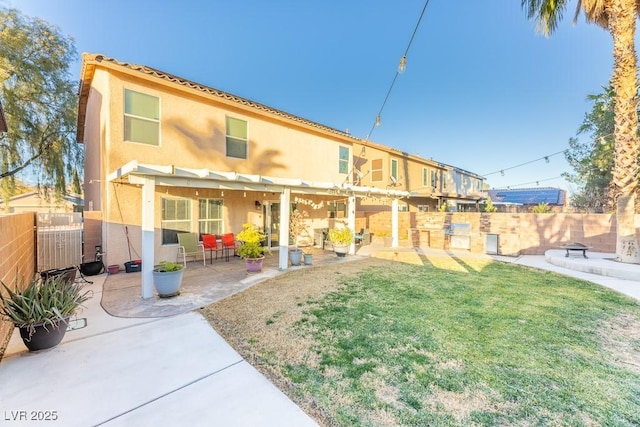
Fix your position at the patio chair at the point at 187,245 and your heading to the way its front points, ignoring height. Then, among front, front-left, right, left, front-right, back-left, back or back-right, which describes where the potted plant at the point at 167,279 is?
front-right

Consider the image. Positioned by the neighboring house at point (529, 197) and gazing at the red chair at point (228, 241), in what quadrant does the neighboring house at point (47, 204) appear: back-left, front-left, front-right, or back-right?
front-right

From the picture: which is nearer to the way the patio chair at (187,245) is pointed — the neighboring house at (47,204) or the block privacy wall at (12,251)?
the block privacy wall

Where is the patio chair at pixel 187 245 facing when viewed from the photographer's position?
facing the viewer and to the right of the viewer

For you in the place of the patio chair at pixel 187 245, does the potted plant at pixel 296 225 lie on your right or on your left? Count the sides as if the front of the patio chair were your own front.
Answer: on your left

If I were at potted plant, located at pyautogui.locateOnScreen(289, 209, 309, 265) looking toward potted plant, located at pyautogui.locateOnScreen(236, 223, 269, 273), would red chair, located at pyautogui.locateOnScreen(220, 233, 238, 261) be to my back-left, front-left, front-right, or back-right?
front-right

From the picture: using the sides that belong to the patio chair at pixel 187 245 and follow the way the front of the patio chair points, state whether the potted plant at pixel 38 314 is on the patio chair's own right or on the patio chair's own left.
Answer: on the patio chair's own right
